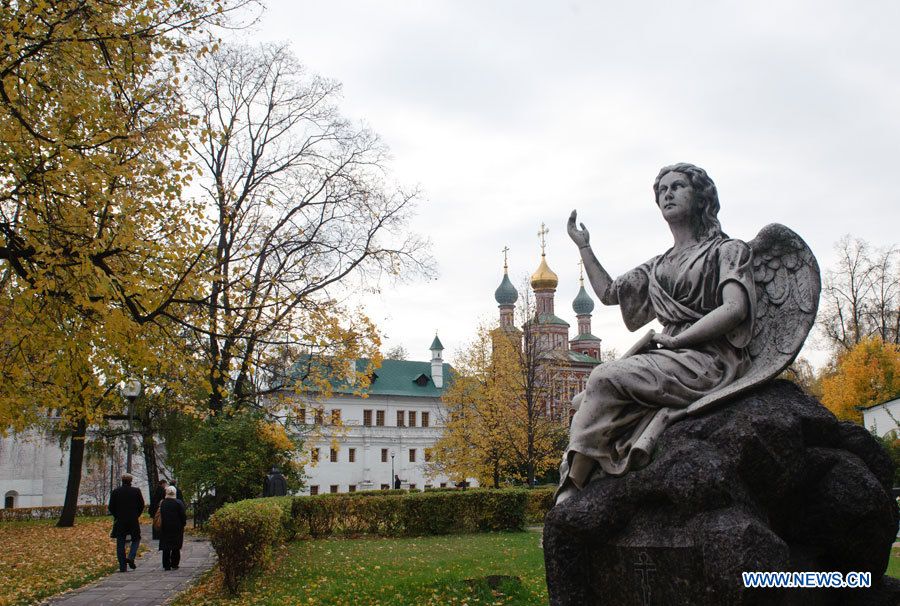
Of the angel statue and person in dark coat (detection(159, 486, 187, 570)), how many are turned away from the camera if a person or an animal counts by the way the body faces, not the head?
1

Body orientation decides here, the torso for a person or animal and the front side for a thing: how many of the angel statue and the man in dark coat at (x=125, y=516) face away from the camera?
1

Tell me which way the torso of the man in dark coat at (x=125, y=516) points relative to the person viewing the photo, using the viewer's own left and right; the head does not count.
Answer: facing away from the viewer

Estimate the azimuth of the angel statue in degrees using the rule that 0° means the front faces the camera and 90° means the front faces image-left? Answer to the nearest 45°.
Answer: approximately 45°

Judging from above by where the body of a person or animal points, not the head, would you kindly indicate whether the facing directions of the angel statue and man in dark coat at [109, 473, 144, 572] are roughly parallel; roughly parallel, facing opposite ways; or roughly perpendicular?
roughly perpendicular

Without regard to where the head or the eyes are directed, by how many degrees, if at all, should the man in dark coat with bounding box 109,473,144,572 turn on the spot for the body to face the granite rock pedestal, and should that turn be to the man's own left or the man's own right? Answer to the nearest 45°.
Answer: approximately 180°

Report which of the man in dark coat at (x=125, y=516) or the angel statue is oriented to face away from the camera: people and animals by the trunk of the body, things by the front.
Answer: the man in dark coat

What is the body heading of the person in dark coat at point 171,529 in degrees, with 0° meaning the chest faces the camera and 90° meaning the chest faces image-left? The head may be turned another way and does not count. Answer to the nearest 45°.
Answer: approximately 180°

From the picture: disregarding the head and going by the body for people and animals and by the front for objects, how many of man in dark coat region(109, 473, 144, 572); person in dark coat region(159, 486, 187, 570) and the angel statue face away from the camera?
2

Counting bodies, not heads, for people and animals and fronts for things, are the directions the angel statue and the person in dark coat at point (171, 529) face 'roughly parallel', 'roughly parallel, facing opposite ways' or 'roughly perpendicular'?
roughly perpendicular

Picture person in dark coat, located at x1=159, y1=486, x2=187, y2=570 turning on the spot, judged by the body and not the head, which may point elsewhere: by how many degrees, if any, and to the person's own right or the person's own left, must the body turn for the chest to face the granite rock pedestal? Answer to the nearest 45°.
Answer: approximately 180°

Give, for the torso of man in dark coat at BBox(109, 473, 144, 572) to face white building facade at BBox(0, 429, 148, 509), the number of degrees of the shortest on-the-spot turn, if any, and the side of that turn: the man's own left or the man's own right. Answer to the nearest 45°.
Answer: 0° — they already face it

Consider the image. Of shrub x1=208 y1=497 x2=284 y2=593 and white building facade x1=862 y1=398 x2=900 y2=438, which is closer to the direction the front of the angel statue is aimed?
the shrub
